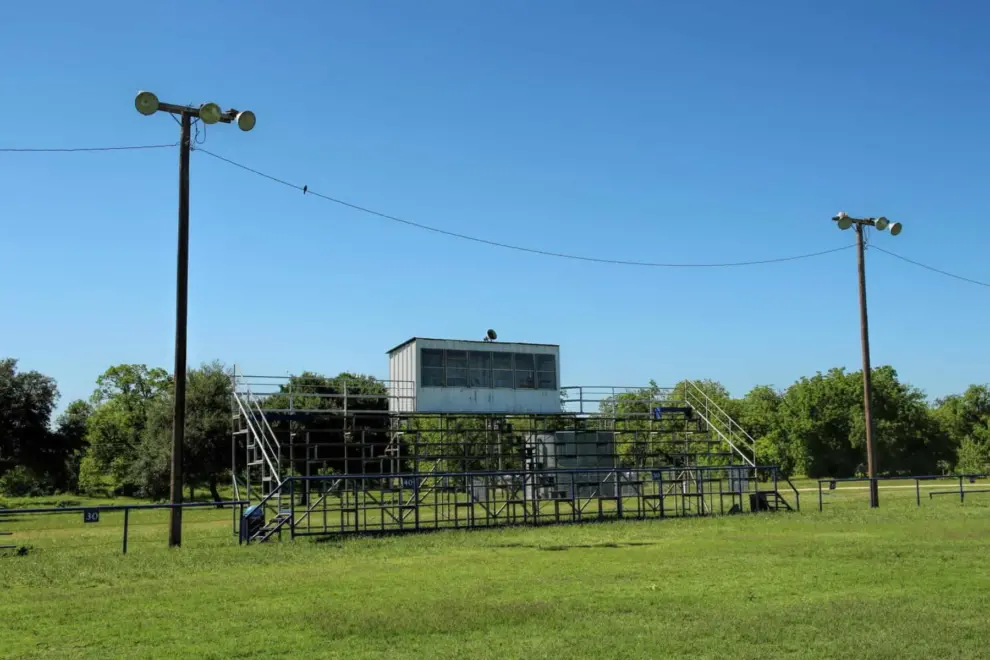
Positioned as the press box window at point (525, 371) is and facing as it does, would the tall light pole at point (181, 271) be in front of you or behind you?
in front

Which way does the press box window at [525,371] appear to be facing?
toward the camera
